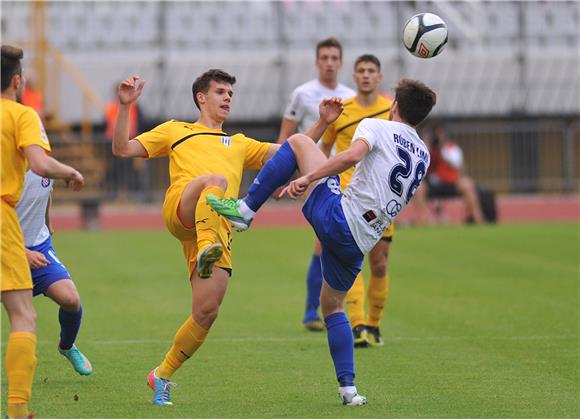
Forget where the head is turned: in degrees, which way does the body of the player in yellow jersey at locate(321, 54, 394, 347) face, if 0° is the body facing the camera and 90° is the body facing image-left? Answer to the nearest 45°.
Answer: approximately 0°

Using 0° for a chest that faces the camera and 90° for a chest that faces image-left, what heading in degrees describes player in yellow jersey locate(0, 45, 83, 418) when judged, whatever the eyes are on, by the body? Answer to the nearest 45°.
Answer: approximately 225°

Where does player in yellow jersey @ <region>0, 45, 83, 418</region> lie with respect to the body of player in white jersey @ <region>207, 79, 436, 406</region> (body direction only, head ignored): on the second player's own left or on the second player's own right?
on the second player's own left

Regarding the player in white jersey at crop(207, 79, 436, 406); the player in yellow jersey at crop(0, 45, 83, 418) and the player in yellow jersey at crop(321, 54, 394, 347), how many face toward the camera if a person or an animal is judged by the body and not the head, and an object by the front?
1

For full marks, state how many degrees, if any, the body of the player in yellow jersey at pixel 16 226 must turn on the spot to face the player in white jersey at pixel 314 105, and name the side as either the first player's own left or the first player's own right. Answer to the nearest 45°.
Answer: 0° — they already face them

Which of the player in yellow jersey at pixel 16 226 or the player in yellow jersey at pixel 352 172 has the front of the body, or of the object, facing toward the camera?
the player in yellow jersey at pixel 352 172

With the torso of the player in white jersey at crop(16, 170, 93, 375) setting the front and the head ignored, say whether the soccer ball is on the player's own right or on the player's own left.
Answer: on the player's own left

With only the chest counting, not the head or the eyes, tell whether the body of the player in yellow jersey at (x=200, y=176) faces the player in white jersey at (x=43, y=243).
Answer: no

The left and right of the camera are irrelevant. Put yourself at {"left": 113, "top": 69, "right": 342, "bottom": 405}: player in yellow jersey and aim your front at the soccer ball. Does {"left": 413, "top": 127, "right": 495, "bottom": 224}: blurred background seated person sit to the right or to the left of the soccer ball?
left

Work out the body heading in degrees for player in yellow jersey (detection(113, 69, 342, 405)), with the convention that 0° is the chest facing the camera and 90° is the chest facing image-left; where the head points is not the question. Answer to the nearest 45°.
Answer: approximately 315°

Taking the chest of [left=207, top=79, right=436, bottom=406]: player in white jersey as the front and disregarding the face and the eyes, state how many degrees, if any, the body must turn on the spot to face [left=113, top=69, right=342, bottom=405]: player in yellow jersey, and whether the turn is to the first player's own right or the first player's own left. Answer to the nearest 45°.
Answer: approximately 45° to the first player's own left

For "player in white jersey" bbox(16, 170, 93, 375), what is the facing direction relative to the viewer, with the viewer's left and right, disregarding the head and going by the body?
facing the viewer and to the right of the viewer

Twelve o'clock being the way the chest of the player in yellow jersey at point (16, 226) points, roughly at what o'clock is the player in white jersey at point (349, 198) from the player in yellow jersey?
The player in white jersey is roughly at 1 o'clock from the player in yellow jersey.

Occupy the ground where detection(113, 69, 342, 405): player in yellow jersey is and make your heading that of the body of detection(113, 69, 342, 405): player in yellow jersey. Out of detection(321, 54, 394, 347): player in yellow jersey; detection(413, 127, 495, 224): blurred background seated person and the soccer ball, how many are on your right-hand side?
0

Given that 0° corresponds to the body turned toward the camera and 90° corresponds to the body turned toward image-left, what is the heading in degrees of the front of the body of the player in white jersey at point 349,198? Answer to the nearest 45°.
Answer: approximately 135°

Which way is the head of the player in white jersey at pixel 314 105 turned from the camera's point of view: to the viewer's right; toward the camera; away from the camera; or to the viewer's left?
toward the camera

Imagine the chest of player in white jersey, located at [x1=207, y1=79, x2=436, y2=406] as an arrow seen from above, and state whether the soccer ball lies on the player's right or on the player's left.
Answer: on the player's right

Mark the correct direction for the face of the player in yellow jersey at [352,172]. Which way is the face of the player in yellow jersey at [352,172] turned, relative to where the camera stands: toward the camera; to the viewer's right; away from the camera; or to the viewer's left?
toward the camera

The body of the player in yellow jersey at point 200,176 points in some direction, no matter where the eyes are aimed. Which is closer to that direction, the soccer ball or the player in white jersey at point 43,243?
the soccer ball
